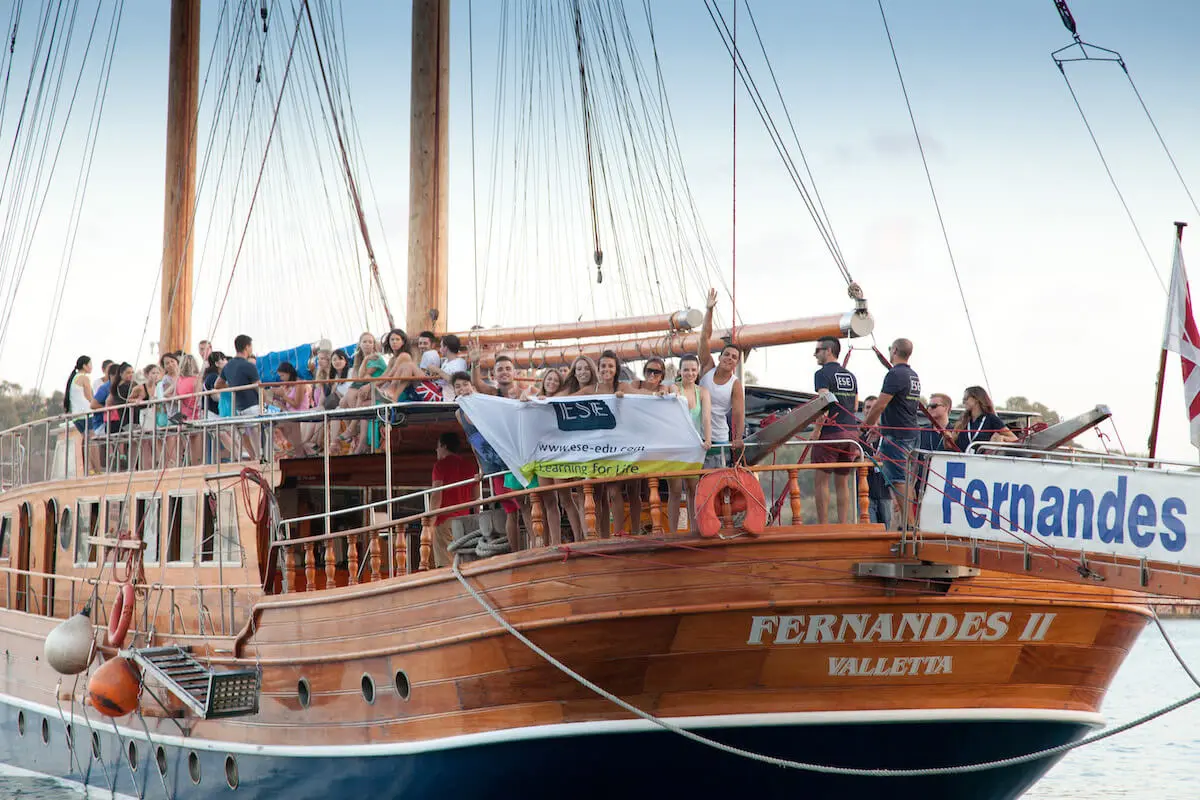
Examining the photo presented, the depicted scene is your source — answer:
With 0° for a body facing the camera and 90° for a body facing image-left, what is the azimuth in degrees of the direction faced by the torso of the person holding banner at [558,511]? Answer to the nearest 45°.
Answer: approximately 0°

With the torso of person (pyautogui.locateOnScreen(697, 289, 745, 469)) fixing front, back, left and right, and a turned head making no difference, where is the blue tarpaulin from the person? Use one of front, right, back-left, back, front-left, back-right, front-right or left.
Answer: back-right

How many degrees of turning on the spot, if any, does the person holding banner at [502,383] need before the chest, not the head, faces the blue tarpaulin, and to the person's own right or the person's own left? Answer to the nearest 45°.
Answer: approximately 135° to the person's own right

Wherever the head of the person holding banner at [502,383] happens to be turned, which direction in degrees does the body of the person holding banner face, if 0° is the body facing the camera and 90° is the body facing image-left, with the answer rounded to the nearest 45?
approximately 0°

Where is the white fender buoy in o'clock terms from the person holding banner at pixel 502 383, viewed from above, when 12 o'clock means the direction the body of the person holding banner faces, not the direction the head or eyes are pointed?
The white fender buoy is roughly at 4 o'clock from the person holding banner.

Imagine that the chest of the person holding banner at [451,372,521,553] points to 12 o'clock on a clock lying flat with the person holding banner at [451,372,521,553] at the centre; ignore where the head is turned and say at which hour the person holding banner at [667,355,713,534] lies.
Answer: the person holding banner at [667,355,713,534] is roughly at 10 o'clock from the person holding banner at [451,372,521,553].
